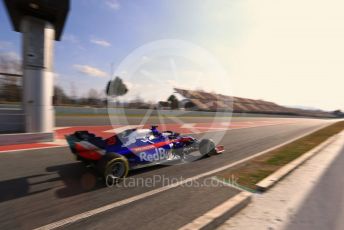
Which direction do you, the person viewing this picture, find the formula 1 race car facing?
facing away from the viewer and to the right of the viewer
